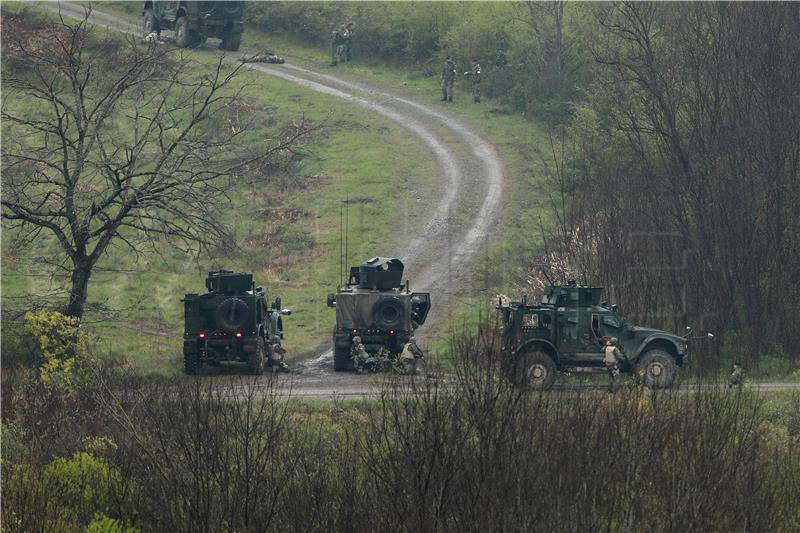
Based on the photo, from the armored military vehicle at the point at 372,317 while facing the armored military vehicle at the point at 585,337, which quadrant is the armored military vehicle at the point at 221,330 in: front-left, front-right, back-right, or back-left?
back-right

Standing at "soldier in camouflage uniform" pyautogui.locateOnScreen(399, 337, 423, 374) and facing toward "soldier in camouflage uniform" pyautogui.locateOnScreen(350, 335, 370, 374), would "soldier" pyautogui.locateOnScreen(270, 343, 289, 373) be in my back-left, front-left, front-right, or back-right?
front-left

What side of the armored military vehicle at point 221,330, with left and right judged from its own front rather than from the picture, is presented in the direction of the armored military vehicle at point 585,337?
right

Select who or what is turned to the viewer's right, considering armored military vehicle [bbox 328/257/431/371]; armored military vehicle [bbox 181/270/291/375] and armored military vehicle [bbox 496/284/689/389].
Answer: armored military vehicle [bbox 496/284/689/389]

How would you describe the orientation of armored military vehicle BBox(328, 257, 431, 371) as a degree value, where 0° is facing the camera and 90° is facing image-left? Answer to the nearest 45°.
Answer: approximately 180°

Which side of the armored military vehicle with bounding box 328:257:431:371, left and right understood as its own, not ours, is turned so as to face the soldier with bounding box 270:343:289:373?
left

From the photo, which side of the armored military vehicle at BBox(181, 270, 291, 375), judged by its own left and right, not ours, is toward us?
back

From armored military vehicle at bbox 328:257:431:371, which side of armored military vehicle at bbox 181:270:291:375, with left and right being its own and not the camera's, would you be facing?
right

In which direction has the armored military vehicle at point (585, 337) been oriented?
to the viewer's right

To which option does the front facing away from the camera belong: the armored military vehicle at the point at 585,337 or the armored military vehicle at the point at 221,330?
the armored military vehicle at the point at 221,330

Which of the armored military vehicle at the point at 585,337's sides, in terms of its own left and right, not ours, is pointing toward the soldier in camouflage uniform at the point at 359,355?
back

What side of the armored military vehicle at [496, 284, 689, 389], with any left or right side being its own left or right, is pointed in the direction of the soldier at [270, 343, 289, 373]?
back

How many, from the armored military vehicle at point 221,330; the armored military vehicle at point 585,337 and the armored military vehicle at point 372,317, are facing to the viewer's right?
1

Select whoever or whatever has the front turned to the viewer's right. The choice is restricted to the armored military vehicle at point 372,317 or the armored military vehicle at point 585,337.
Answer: the armored military vehicle at point 585,337

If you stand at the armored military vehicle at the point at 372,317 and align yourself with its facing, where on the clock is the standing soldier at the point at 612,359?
The standing soldier is roughly at 4 o'clock from the armored military vehicle.
